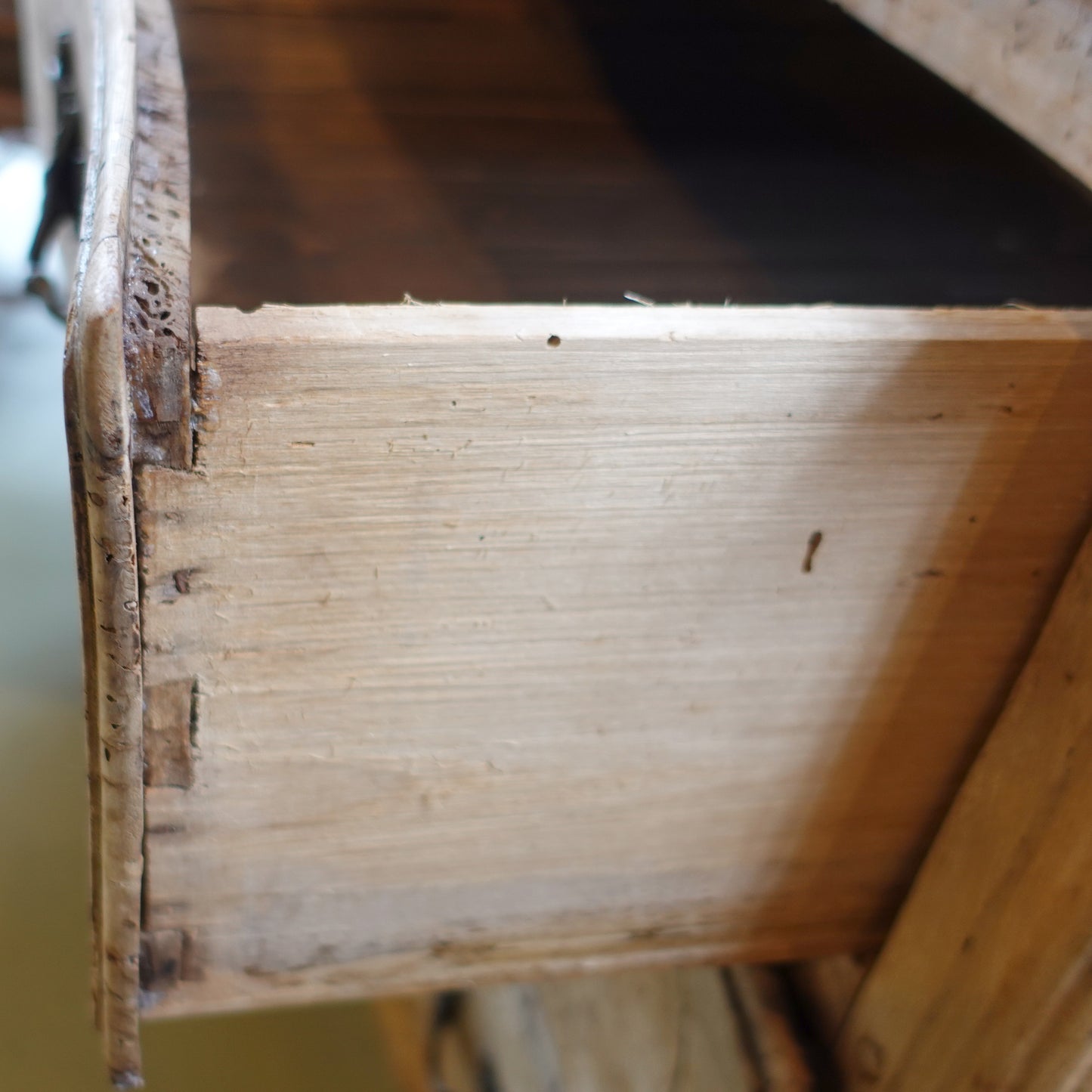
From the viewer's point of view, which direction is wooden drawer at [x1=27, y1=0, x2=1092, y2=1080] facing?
to the viewer's left
